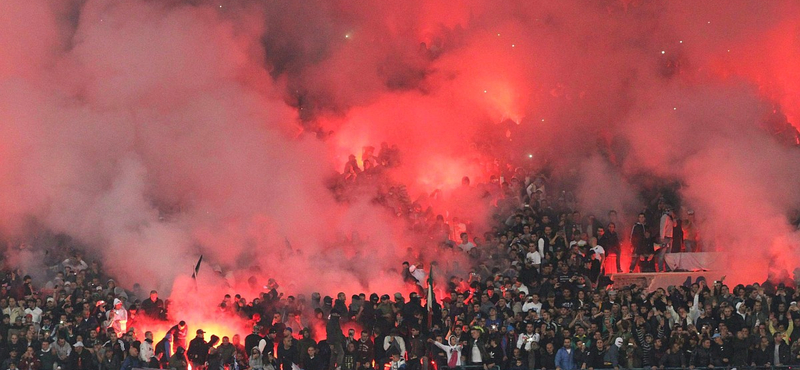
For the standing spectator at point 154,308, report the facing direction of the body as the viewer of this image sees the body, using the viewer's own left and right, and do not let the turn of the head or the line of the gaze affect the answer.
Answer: facing the viewer

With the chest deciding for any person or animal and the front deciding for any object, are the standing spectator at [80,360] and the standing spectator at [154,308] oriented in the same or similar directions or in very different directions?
same or similar directions

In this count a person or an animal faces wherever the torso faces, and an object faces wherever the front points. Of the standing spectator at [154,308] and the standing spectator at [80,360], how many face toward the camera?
2

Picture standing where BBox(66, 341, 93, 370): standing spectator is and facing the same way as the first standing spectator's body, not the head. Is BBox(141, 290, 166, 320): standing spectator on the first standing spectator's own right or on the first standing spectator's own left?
on the first standing spectator's own left

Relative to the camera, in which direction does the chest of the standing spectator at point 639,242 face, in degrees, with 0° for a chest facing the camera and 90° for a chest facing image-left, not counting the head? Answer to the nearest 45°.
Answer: approximately 45°

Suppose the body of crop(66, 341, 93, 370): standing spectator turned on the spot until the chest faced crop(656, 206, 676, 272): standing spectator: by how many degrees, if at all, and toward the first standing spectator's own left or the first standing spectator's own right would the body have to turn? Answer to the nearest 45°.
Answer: approximately 90° to the first standing spectator's own left

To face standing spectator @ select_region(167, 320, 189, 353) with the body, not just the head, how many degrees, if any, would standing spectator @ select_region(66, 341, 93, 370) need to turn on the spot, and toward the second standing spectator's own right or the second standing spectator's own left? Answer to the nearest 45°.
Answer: approximately 90° to the second standing spectator's own left

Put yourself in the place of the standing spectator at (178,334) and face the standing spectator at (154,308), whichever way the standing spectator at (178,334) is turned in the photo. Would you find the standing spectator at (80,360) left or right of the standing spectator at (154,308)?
left

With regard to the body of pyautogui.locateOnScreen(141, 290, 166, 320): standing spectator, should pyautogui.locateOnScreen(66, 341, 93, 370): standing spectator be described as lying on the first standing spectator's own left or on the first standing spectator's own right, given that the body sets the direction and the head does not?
on the first standing spectator's own right

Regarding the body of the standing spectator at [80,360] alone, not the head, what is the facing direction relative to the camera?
toward the camera

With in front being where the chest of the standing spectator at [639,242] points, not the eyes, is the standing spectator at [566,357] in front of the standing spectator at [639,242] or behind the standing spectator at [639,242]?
in front
